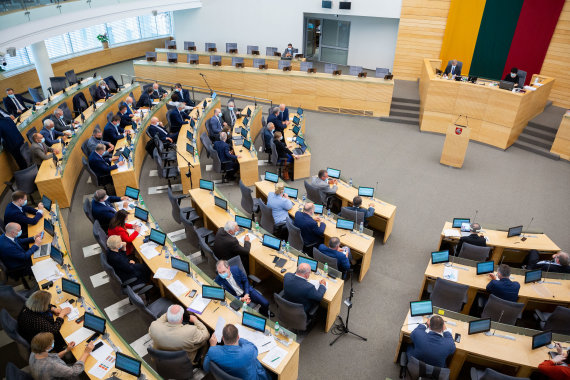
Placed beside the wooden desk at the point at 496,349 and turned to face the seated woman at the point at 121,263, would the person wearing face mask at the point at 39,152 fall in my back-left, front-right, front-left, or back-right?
front-right

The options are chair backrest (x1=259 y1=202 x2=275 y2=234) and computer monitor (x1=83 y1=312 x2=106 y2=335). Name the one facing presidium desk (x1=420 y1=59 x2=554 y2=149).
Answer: the chair backrest

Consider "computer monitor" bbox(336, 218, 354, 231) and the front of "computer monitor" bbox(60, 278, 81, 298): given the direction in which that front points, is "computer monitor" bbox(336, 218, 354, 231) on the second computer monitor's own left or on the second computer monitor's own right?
on the second computer monitor's own left

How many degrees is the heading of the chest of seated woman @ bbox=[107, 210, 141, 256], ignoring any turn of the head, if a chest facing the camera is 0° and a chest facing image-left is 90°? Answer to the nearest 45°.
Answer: approximately 270°

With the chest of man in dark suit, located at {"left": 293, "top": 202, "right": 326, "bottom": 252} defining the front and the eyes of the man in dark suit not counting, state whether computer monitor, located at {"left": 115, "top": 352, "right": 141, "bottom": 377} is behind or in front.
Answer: behind

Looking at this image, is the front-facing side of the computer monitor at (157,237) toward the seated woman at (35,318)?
yes

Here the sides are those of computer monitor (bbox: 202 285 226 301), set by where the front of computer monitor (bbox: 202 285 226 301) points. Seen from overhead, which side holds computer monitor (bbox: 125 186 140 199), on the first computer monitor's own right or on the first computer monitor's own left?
on the first computer monitor's own right

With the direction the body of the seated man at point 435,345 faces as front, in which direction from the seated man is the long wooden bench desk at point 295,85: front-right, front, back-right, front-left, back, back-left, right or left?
front-left

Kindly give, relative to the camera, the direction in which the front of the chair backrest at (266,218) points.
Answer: facing away from the viewer and to the right of the viewer

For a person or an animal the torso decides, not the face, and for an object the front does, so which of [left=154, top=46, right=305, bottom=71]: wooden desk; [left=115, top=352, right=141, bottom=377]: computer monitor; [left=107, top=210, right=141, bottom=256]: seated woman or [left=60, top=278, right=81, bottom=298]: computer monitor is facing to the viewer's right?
the seated woman

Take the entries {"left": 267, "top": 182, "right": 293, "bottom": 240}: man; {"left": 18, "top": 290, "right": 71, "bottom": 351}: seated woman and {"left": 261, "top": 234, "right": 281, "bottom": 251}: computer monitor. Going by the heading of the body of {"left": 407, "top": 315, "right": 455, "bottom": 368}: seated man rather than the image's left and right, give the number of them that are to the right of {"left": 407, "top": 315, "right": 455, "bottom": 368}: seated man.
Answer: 0

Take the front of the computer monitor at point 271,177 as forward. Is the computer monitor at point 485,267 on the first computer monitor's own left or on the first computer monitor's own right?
on the first computer monitor's own left

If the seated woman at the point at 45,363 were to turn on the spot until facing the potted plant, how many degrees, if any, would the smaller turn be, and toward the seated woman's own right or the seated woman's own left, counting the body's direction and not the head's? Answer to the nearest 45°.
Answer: approximately 45° to the seated woman's own left

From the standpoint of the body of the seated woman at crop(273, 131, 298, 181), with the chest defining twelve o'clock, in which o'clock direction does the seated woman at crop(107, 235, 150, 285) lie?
the seated woman at crop(107, 235, 150, 285) is roughly at 4 o'clock from the seated woman at crop(273, 131, 298, 181).

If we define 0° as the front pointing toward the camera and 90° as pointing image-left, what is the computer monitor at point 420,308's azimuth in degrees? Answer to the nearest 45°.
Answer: approximately 0°

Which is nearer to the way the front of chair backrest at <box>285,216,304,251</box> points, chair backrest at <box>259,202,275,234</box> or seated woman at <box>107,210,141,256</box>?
the chair backrest
